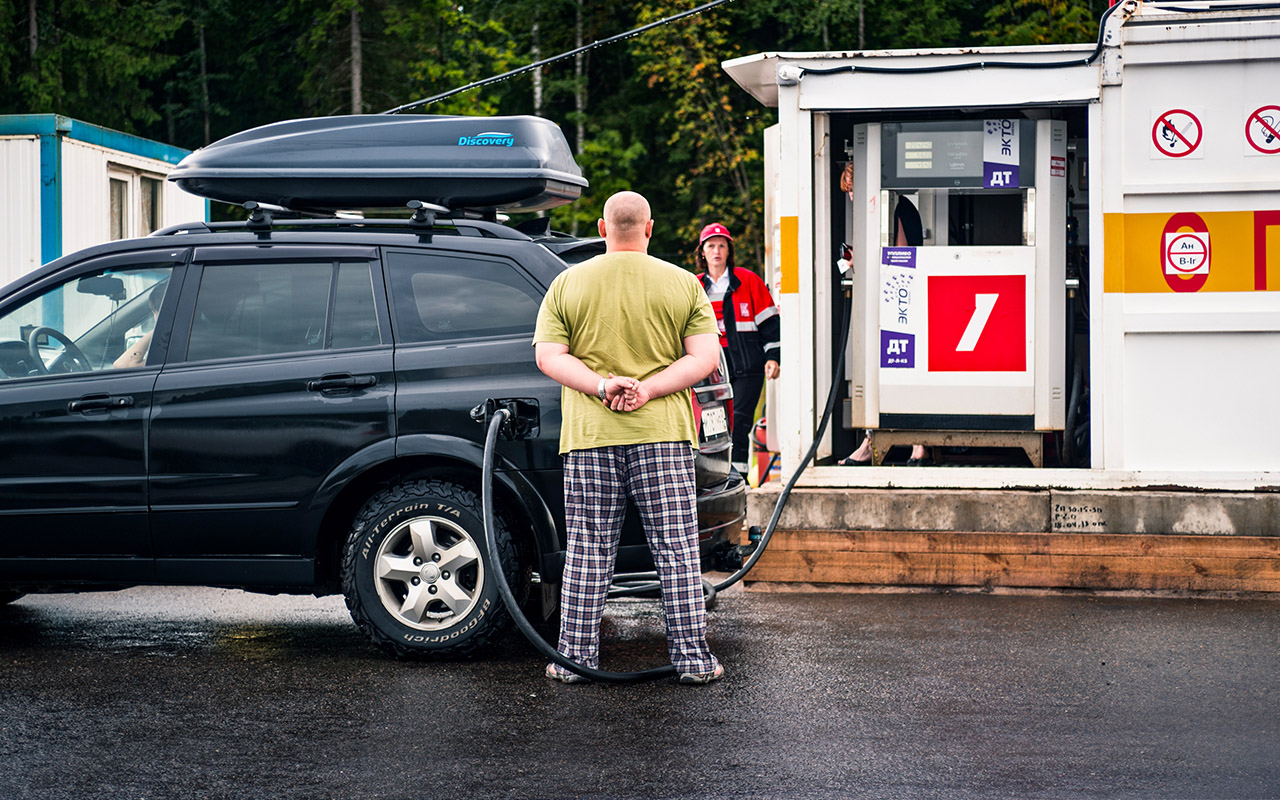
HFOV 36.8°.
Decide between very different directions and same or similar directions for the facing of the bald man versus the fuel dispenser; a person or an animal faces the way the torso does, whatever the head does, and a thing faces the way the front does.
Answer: very different directions

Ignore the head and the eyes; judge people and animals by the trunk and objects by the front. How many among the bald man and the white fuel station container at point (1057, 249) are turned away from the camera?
1

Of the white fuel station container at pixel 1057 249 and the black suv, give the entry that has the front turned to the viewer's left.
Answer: the black suv

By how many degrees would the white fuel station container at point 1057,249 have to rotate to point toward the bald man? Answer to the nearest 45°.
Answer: approximately 45° to its right

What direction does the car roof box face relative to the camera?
to the viewer's left

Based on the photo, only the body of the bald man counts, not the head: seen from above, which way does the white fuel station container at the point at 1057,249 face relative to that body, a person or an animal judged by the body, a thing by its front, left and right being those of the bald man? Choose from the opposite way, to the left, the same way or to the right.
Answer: the opposite way

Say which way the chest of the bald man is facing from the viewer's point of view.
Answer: away from the camera

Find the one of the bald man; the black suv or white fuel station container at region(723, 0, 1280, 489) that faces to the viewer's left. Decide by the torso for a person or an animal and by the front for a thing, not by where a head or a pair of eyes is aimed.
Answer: the black suv

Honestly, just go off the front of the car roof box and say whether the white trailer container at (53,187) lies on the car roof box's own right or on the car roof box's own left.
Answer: on the car roof box's own right

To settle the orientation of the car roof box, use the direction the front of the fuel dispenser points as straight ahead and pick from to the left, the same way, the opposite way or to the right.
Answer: to the right

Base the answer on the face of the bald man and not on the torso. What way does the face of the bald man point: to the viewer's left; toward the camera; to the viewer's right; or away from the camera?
away from the camera

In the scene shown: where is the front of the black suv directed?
to the viewer's left
